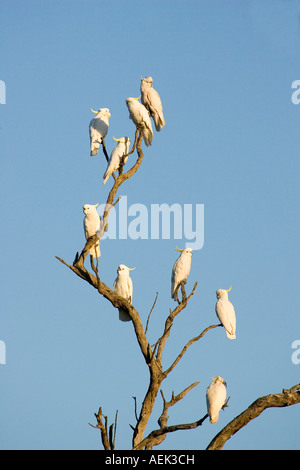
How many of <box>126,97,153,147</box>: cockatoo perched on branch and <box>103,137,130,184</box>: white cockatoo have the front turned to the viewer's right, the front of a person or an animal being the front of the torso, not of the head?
1

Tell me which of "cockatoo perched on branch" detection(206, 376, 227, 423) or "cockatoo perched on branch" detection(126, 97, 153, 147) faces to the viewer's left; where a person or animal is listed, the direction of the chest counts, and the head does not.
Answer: "cockatoo perched on branch" detection(126, 97, 153, 147)

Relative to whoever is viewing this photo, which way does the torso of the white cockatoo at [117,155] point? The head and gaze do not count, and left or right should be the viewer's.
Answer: facing to the right of the viewer

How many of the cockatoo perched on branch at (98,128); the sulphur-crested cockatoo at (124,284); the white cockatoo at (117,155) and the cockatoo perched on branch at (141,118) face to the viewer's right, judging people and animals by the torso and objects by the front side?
2

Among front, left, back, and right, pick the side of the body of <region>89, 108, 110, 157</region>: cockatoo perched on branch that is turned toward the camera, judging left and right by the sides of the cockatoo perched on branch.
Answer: right

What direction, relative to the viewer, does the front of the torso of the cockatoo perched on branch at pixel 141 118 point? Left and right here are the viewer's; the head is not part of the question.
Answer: facing to the left of the viewer
